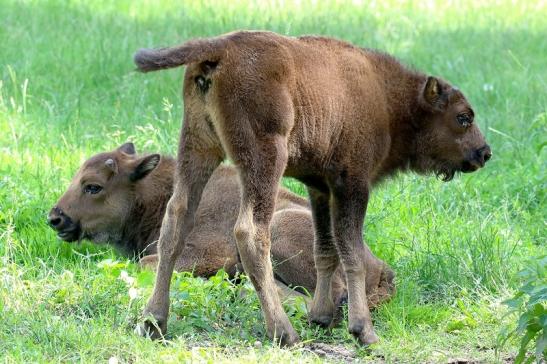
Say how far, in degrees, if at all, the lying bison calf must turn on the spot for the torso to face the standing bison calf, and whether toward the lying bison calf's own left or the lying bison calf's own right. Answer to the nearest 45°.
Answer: approximately 135° to the lying bison calf's own left

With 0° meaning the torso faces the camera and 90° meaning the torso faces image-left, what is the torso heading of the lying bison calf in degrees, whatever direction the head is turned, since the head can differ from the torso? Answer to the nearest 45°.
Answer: approximately 90°

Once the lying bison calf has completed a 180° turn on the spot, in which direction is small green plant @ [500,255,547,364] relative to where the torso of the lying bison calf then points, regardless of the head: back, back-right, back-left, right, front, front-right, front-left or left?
front-right
